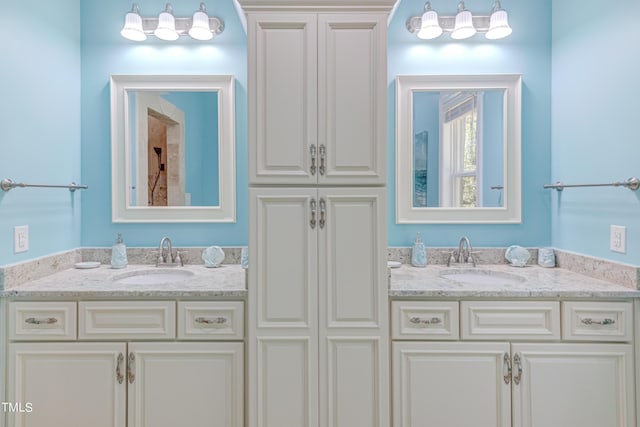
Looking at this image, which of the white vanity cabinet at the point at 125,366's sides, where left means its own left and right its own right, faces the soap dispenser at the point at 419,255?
left

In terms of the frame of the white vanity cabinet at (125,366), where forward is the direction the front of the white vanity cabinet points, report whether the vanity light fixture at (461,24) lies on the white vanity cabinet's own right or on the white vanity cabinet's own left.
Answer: on the white vanity cabinet's own left

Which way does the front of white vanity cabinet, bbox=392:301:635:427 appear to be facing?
toward the camera

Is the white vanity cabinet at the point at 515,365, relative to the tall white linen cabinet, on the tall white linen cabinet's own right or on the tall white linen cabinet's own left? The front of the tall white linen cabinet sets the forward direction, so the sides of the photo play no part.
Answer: on the tall white linen cabinet's own left

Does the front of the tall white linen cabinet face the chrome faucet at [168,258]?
no

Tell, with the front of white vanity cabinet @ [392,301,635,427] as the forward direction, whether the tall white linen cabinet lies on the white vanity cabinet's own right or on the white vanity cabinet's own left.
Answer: on the white vanity cabinet's own right

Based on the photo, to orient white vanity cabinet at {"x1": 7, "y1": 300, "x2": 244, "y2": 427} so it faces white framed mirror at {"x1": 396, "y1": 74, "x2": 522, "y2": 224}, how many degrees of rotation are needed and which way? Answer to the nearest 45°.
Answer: approximately 90° to its left

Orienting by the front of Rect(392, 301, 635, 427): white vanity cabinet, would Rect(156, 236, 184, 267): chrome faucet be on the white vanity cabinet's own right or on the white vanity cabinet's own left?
on the white vanity cabinet's own right

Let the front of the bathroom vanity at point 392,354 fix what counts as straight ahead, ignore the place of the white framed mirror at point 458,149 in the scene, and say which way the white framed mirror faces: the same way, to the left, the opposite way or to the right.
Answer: the same way

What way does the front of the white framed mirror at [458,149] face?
toward the camera

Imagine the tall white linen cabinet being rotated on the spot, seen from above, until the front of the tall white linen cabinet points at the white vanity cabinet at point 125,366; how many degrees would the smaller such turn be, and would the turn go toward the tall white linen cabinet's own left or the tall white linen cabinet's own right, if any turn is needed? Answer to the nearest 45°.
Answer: approximately 90° to the tall white linen cabinet's own right

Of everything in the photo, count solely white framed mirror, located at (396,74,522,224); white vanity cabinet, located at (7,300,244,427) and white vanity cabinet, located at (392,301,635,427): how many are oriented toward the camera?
3

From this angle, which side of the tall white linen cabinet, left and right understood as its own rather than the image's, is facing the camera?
front
